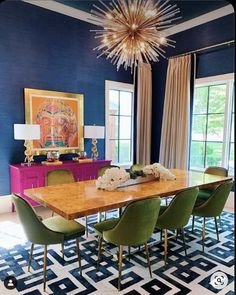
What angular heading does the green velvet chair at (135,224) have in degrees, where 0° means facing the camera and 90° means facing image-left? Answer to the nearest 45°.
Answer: approximately 135°

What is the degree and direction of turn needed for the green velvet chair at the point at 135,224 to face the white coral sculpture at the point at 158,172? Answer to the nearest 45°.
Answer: approximately 45° to its right

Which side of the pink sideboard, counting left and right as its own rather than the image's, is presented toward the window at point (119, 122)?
left

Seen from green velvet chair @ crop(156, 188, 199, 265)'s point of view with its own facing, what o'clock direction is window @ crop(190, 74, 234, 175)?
The window is roughly at 2 o'clock from the green velvet chair.

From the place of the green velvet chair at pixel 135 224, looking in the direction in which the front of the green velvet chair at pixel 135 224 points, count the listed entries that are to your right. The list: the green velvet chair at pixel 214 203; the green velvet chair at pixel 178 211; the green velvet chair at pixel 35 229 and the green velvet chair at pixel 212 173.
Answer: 3

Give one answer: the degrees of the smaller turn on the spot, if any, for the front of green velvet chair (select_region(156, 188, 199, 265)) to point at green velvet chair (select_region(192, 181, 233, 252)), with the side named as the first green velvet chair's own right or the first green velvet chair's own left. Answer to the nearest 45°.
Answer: approximately 90° to the first green velvet chair's own right

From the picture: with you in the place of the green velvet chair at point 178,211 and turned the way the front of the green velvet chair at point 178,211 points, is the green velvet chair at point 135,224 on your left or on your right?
on your left

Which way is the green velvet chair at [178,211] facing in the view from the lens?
facing away from the viewer and to the left of the viewer

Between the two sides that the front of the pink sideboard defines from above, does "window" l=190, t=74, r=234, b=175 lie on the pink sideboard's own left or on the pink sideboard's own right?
on the pink sideboard's own left

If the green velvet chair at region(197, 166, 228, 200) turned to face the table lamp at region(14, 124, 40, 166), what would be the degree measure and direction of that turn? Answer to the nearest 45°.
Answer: approximately 45° to its right

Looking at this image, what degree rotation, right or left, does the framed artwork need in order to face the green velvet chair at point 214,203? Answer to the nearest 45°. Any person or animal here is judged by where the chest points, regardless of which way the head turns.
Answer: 0° — it already faces it
